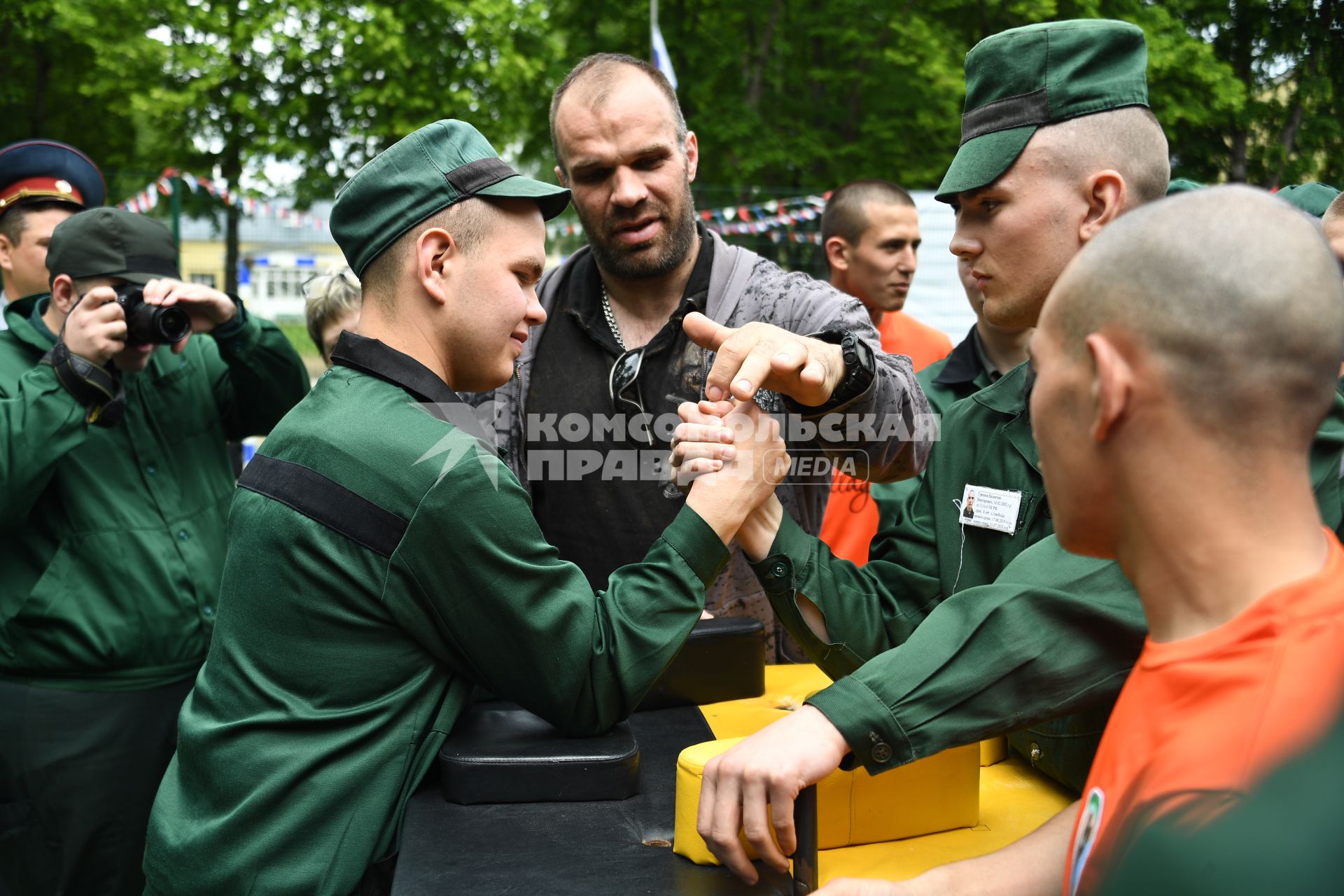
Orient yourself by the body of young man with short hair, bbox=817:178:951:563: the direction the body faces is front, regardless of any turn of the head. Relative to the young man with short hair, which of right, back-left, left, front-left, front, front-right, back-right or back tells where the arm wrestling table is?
front-right

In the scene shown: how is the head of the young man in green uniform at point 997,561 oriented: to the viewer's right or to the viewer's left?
to the viewer's left

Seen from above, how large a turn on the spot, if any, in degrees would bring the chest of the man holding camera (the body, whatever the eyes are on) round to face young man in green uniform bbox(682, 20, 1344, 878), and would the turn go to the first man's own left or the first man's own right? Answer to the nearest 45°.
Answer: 0° — they already face them

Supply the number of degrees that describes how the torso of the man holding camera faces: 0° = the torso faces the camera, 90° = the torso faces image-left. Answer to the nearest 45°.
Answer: approximately 315°

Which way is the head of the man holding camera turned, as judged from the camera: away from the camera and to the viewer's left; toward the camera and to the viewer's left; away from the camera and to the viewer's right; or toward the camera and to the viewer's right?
toward the camera and to the viewer's right

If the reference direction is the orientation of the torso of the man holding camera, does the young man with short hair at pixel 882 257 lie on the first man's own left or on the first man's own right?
on the first man's own left

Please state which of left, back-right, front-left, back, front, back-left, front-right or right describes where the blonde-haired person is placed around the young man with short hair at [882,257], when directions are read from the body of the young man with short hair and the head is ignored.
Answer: right

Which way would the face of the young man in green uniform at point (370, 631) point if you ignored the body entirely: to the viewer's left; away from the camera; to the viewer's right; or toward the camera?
to the viewer's right
